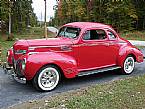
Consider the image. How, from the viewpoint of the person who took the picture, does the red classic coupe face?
facing the viewer and to the left of the viewer
